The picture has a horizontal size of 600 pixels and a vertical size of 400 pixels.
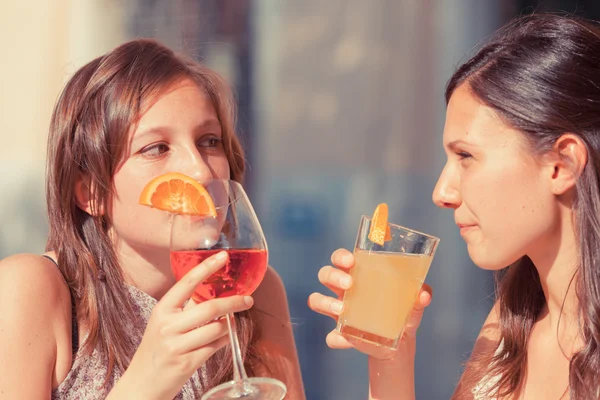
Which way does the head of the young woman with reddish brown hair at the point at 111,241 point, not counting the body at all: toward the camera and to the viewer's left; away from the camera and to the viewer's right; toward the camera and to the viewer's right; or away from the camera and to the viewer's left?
toward the camera and to the viewer's right

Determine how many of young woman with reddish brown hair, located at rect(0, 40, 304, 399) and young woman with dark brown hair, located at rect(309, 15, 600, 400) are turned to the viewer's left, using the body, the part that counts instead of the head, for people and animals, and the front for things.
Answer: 1

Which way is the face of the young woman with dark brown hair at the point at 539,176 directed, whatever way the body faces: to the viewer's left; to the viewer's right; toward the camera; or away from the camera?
to the viewer's left

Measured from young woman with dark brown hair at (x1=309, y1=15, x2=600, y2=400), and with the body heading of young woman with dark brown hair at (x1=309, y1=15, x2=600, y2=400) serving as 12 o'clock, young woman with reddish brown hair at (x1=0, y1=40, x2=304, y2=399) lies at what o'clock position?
young woman with reddish brown hair at (x1=0, y1=40, x2=304, y2=399) is roughly at 12 o'clock from young woman with dark brown hair at (x1=309, y1=15, x2=600, y2=400).

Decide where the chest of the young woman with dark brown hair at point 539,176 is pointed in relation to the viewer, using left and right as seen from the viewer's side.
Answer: facing to the left of the viewer

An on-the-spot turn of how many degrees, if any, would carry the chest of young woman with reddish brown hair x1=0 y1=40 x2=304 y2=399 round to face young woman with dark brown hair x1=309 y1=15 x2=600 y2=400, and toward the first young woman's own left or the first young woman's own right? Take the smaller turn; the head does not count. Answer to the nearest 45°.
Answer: approximately 45° to the first young woman's own left

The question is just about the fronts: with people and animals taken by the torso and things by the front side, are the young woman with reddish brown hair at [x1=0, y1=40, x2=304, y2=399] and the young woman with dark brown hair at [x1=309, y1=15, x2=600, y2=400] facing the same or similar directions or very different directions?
very different directions

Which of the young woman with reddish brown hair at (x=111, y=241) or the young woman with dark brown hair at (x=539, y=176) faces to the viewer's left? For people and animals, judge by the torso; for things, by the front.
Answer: the young woman with dark brown hair at (x=539, y=176)
